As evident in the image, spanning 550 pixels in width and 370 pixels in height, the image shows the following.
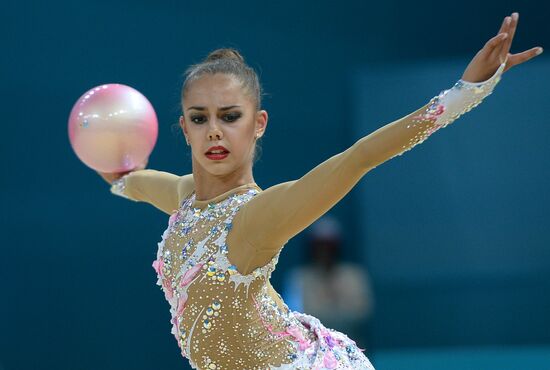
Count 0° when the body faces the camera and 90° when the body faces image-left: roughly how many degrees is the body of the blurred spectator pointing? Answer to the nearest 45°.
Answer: approximately 0°

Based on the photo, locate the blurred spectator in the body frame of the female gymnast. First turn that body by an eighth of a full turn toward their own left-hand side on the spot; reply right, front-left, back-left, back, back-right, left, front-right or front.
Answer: back

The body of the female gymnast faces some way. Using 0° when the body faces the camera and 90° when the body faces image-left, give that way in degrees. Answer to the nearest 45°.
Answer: approximately 45°
